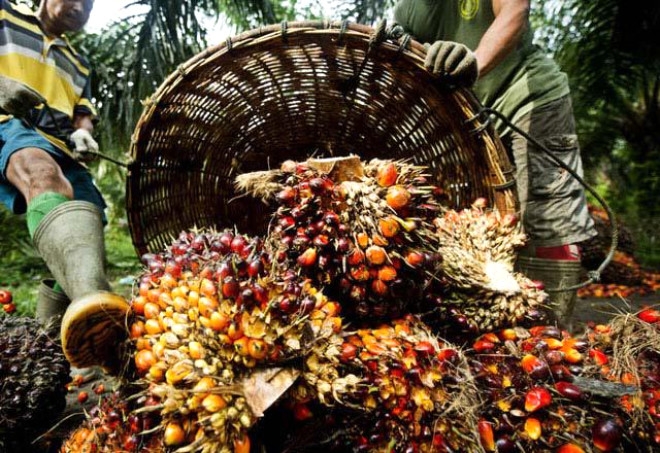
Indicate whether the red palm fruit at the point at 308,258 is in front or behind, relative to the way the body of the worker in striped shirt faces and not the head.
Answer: in front

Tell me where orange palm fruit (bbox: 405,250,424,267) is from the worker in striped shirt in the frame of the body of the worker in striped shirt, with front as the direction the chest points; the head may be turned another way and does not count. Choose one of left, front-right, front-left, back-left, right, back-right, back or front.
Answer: front

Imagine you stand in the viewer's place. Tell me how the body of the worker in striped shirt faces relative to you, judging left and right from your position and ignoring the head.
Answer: facing the viewer and to the right of the viewer

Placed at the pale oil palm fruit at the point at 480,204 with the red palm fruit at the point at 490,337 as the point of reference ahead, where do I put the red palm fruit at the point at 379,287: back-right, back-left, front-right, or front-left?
front-right

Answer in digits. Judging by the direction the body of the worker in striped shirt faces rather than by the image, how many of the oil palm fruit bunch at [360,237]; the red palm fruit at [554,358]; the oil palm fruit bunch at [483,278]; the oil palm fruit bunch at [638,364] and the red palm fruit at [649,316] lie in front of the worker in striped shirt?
5

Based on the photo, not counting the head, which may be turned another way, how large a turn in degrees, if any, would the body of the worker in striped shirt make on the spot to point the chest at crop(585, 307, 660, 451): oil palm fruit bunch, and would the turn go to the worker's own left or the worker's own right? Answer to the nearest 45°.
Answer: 0° — they already face it

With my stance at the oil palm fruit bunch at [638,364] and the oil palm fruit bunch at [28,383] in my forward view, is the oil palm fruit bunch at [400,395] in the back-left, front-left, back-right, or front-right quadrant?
front-left

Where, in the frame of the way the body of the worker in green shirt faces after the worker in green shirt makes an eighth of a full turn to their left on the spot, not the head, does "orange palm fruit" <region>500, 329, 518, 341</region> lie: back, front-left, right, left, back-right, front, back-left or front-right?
front

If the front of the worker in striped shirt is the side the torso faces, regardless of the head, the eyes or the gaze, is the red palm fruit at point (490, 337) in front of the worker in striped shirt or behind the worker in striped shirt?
in front

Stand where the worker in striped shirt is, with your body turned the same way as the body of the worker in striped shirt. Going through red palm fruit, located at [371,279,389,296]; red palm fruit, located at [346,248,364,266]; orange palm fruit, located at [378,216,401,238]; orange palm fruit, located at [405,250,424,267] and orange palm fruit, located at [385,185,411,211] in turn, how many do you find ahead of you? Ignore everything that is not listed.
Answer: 5

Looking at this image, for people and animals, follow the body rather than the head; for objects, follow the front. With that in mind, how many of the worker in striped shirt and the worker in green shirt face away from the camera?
0

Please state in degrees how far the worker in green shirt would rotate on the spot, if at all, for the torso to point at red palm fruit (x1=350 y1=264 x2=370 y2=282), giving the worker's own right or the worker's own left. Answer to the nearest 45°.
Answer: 0° — they already face it

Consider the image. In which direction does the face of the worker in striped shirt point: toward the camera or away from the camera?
toward the camera

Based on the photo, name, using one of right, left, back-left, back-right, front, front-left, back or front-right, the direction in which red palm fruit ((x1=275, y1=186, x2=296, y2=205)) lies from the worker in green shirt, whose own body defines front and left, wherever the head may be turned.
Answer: front

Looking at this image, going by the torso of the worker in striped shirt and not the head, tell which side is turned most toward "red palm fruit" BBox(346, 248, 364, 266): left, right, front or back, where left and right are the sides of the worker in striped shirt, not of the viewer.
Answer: front

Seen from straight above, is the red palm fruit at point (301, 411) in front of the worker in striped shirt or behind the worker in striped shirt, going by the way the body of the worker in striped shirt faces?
in front

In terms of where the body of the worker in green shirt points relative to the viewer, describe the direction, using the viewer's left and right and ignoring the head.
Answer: facing the viewer and to the left of the viewer
